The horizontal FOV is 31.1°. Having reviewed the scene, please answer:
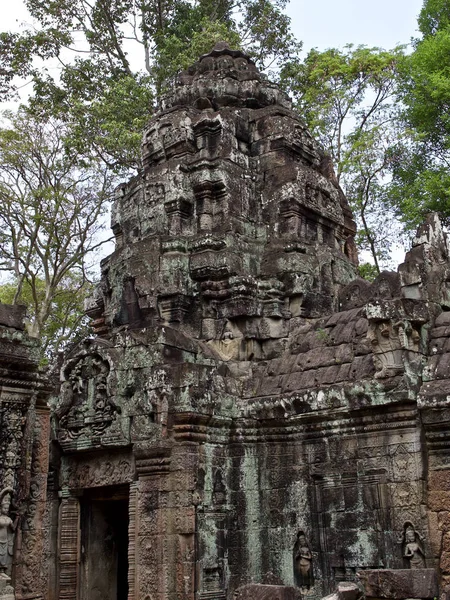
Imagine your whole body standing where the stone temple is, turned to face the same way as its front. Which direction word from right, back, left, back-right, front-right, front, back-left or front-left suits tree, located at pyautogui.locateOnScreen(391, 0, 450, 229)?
back

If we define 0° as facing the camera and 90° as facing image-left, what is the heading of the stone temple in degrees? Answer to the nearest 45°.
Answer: approximately 45°
